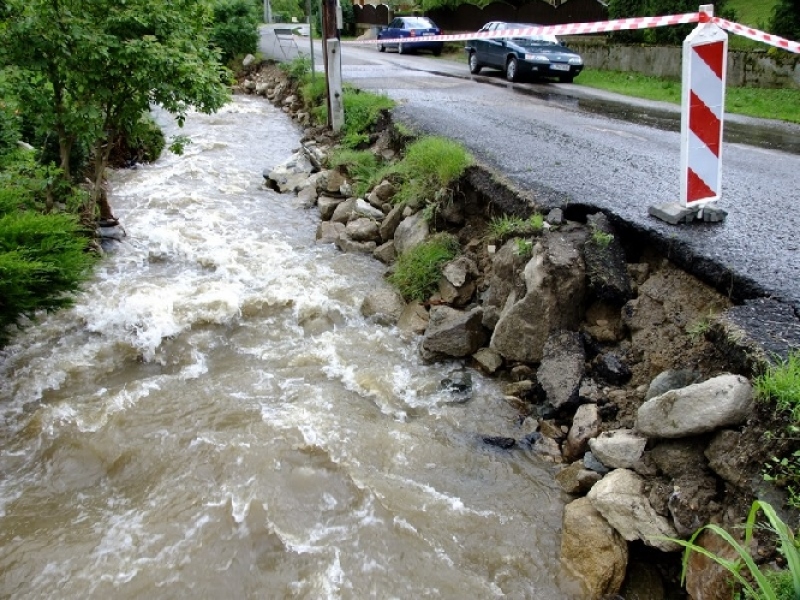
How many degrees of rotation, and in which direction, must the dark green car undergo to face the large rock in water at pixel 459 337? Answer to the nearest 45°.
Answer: approximately 45° to its right

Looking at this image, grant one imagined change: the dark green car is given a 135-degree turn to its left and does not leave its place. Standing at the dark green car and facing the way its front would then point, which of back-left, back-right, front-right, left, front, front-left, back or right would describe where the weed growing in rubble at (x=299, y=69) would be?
left

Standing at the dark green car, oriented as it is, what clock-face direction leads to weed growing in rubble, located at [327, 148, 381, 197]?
The weed growing in rubble is roughly at 2 o'clock from the dark green car.

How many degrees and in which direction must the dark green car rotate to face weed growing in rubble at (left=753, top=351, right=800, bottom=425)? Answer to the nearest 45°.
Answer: approximately 45° to its right

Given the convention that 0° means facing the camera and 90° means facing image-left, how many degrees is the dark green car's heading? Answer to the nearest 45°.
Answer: approximately 315°

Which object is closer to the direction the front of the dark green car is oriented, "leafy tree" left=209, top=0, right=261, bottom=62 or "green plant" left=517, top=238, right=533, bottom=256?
the green plant

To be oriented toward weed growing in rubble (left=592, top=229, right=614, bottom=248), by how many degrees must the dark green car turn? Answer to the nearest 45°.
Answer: approximately 45° to its right

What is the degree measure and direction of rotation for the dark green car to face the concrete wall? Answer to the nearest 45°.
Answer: approximately 90° to its left
